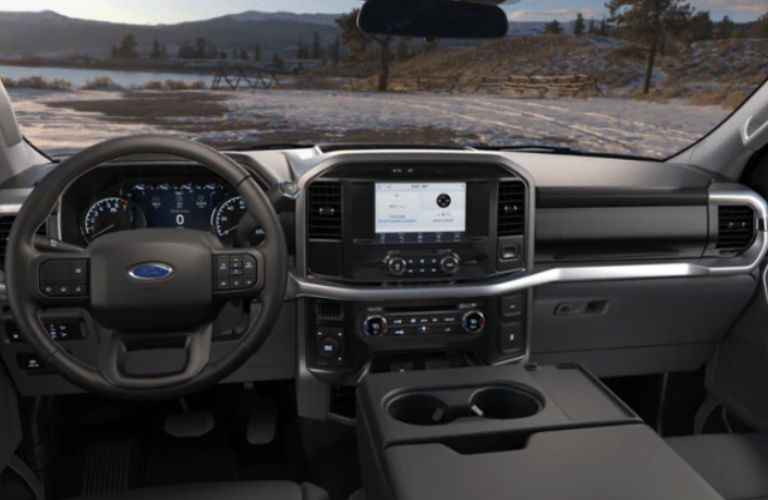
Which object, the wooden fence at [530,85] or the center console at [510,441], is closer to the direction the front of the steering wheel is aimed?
the center console

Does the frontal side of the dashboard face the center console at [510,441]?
yes

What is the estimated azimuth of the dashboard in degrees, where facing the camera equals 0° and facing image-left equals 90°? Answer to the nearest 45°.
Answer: approximately 0°

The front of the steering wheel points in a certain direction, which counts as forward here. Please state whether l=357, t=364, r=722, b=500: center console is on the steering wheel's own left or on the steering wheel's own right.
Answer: on the steering wheel's own left

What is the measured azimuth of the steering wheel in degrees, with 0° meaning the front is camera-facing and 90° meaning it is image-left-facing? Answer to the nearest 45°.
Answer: approximately 0°

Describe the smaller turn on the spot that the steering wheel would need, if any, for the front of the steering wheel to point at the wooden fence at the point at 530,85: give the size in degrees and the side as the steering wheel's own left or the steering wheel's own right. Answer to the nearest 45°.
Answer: approximately 135° to the steering wheel's own left
